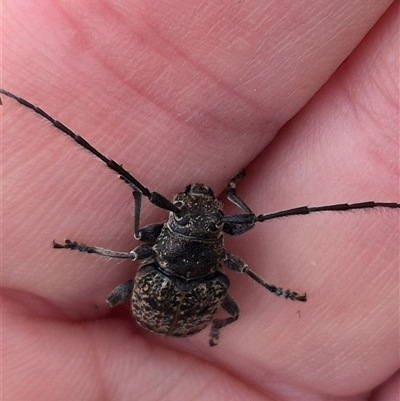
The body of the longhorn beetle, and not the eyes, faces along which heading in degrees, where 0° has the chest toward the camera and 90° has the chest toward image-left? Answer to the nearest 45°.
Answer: approximately 180°
